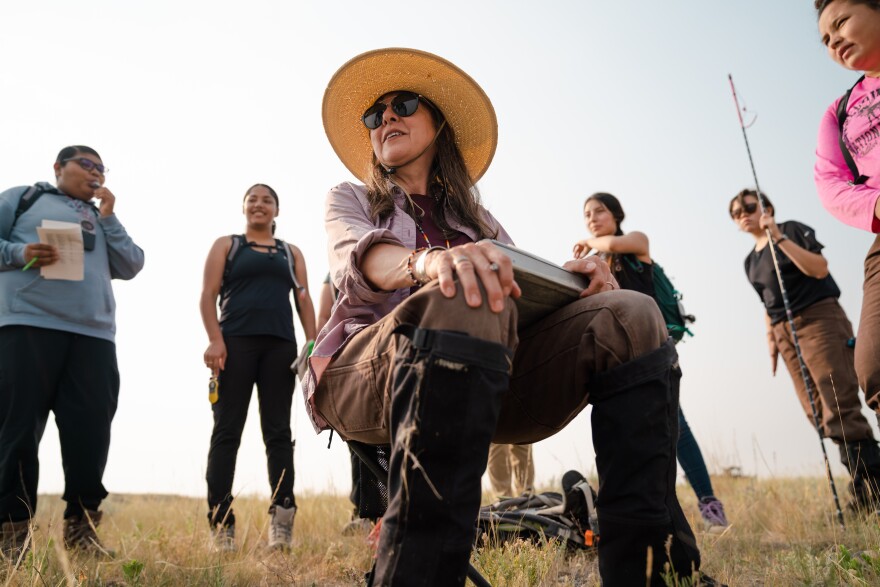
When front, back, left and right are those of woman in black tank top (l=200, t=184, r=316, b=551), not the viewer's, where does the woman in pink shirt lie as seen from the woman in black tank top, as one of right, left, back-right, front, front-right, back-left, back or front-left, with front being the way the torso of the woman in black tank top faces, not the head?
front-left

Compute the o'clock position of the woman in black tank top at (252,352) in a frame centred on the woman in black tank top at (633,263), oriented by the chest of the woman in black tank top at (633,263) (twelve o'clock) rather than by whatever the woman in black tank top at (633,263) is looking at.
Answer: the woman in black tank top at (252,352) is roughly at 1 o'clock from the woman in black tank top at (633,263).

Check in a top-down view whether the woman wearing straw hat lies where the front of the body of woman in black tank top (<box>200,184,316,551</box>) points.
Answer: yes

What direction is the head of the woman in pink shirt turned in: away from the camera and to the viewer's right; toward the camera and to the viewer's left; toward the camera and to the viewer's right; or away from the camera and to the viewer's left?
toward the camera and to the viewer's left

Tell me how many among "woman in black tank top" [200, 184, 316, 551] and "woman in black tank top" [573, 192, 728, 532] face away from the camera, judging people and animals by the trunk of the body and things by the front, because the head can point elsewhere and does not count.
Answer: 0

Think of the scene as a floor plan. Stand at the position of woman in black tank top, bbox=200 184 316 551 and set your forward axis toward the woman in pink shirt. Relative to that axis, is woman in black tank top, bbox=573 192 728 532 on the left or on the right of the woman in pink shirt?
left

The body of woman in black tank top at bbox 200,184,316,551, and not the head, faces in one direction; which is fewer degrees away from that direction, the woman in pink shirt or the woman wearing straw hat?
the woman wearing straw hat

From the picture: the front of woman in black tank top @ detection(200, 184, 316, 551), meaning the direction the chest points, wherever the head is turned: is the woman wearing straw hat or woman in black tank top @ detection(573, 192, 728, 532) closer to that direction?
the woman wearing straw hat

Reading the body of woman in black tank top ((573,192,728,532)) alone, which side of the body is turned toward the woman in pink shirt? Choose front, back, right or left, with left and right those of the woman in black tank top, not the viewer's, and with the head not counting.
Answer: left

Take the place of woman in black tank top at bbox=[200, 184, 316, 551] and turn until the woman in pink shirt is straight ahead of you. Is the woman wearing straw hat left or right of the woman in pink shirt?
right
